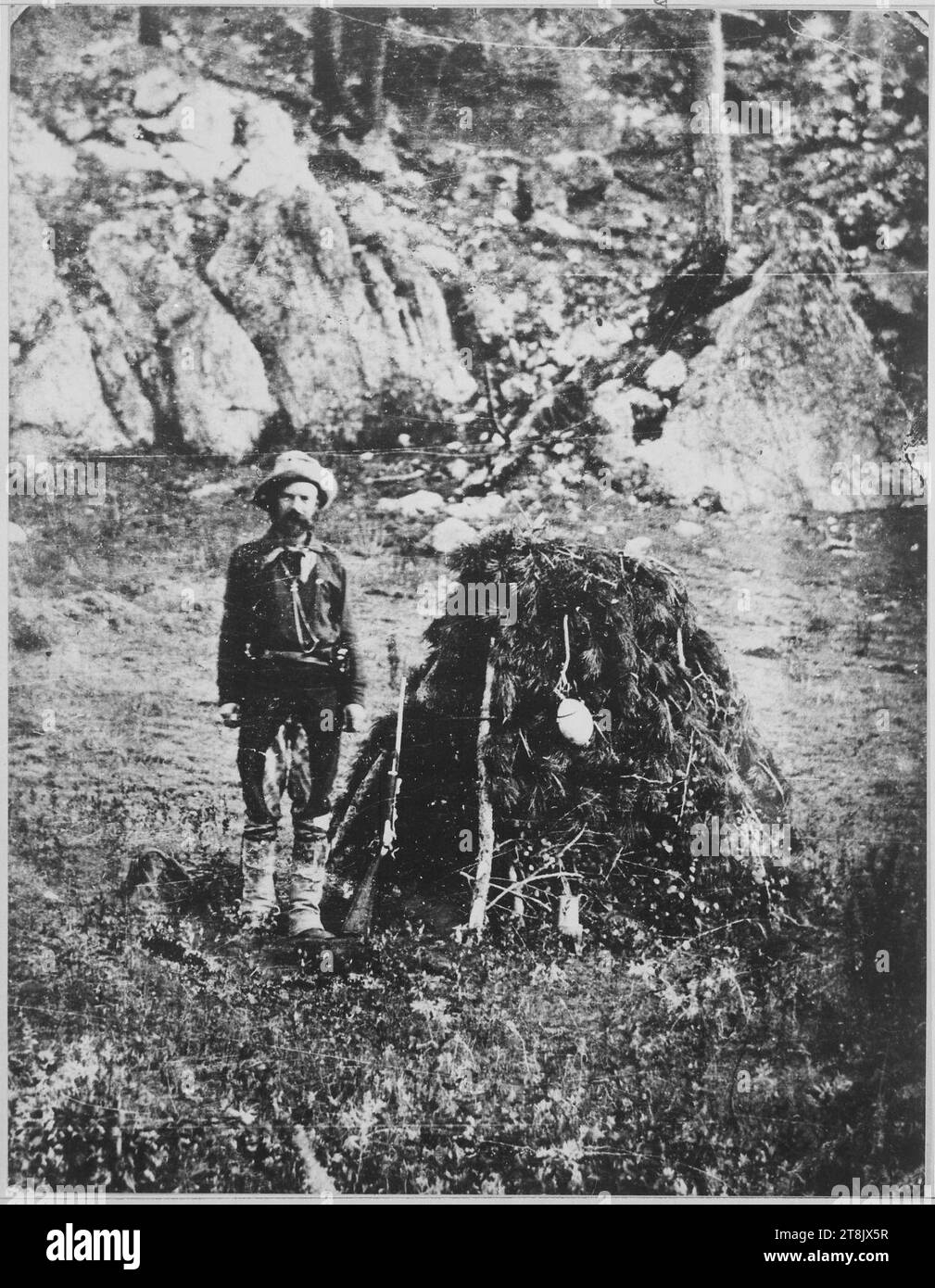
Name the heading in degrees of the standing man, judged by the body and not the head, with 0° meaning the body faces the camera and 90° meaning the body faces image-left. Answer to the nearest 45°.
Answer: approximately 0°
